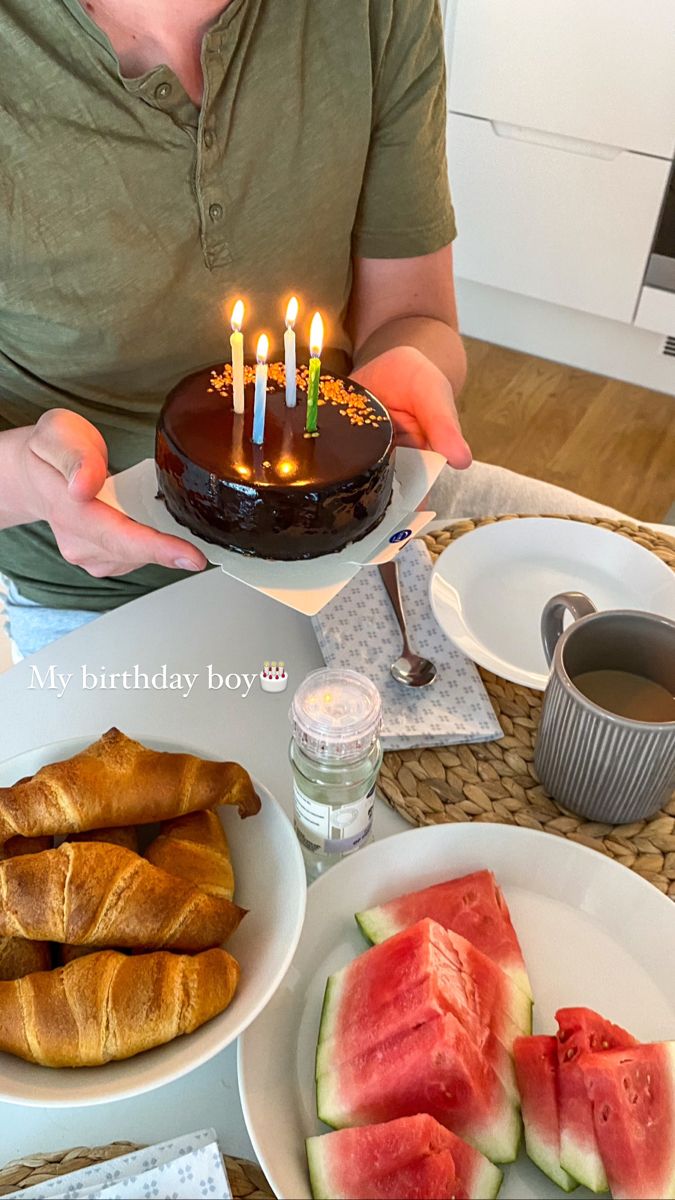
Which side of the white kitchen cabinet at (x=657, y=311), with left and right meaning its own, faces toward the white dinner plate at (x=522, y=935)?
front

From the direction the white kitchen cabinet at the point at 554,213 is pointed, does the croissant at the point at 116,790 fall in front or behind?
in front

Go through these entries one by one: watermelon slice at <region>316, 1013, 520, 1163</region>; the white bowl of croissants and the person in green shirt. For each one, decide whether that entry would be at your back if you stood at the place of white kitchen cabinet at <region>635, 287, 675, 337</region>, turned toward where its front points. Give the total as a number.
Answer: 0

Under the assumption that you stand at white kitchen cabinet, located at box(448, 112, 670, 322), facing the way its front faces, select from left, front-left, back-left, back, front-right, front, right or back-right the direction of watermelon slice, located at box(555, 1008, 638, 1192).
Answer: front

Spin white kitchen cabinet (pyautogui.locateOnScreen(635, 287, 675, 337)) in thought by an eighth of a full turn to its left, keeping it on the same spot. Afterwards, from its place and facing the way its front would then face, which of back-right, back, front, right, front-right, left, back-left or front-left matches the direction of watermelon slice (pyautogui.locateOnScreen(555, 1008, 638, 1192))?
front-right

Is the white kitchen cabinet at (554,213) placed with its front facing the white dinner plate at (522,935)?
yes

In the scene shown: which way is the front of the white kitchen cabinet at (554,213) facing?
toward the camera

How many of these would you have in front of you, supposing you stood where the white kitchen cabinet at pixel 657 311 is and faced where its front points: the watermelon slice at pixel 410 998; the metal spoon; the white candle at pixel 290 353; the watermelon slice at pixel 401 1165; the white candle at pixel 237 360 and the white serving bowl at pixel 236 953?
6

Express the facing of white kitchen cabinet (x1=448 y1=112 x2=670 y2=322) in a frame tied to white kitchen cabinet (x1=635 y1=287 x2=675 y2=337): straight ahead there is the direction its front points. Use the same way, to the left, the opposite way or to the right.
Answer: the same way

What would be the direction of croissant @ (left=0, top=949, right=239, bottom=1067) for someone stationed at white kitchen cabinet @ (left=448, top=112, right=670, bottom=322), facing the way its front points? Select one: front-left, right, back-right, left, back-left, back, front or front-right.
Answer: front

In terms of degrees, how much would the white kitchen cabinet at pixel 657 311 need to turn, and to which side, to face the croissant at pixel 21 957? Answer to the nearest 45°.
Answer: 0° — it already faces it

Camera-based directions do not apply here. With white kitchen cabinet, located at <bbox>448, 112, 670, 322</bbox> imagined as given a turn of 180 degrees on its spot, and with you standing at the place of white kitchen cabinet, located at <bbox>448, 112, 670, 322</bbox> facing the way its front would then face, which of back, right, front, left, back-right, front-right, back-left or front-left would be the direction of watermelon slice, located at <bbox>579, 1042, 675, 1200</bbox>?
back

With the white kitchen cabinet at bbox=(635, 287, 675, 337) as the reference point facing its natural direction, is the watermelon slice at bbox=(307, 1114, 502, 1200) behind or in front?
in front

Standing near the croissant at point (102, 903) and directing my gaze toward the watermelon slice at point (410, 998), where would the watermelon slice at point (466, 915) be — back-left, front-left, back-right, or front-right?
front-left

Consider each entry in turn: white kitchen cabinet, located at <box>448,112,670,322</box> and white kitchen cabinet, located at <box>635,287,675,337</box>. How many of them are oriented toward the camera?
2

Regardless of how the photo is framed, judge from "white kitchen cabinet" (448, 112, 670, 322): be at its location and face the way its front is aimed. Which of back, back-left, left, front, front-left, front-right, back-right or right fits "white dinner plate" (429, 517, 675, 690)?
front

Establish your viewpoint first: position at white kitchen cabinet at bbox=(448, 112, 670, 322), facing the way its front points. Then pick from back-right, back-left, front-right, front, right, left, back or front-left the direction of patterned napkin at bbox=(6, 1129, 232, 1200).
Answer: front

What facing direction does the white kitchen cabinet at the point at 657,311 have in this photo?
toward the camera

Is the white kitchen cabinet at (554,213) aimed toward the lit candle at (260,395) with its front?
yes

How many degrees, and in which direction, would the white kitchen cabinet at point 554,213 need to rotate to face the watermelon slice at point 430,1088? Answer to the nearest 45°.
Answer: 0° — it already faces it
